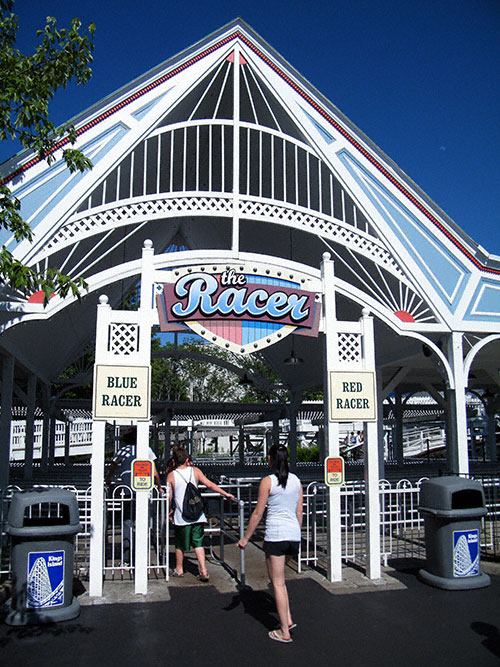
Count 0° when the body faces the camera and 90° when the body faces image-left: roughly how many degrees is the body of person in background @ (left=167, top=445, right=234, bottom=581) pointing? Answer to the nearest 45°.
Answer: approximately 180°

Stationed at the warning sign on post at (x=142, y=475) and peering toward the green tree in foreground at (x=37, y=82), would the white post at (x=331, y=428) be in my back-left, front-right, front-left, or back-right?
back-left

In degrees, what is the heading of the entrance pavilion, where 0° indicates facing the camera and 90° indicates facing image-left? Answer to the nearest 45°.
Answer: approximately 0°

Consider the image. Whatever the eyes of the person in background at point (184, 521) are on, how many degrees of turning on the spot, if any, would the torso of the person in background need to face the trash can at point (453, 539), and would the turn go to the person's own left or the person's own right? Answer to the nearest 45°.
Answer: approximately 90° to the person's own right

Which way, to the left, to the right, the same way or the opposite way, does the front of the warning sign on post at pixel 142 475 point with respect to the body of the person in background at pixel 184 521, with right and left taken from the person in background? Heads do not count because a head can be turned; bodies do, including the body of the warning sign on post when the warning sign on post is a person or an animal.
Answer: the opposite way

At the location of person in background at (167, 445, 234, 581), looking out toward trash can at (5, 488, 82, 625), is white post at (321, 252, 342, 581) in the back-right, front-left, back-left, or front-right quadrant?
back-left
